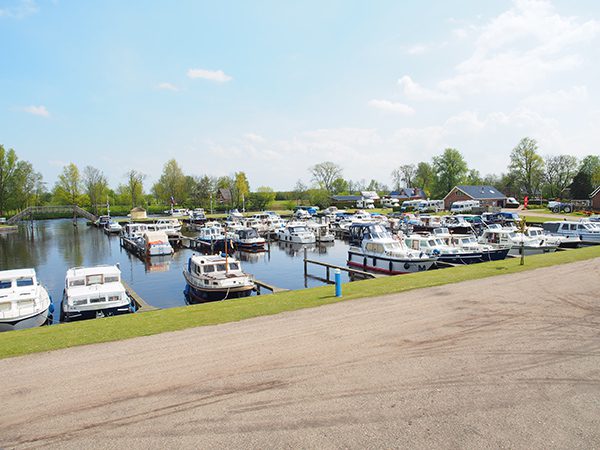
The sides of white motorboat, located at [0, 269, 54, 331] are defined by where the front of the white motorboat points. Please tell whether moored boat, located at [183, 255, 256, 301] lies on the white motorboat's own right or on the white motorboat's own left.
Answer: on the white motorboat's own left

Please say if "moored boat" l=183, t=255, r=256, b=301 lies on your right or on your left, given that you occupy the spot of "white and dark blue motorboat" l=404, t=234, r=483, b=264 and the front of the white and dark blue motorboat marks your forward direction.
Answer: on your right

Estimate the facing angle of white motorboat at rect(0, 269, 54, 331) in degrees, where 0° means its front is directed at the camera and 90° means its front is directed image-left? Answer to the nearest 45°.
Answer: approximately 315°

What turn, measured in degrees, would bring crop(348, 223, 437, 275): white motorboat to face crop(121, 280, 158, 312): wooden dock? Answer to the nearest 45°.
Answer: approximately 90° to its right

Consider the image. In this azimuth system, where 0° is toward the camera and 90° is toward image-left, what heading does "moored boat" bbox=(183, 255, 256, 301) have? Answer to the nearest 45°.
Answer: approximately 315°
